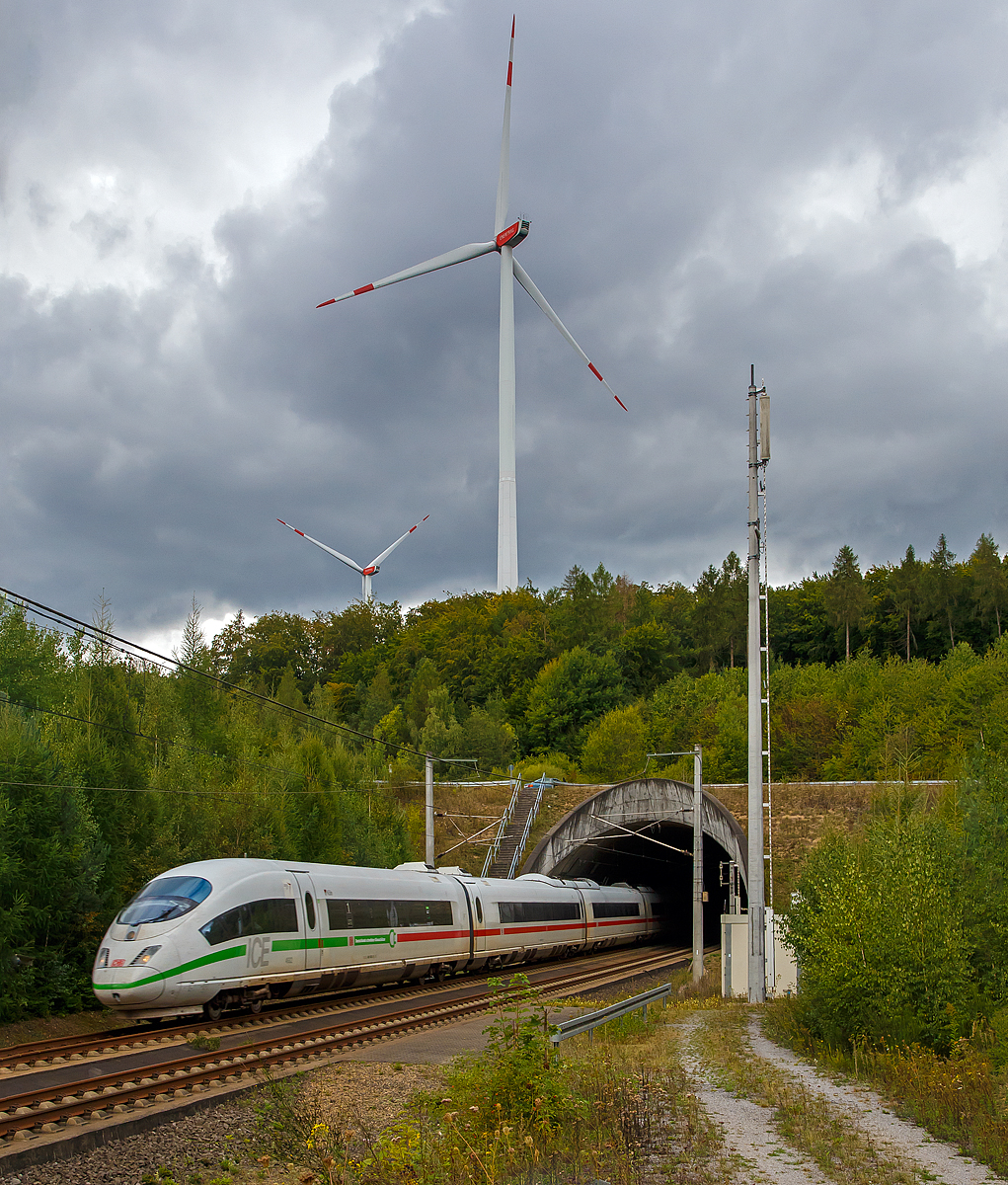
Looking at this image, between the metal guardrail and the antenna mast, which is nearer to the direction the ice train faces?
the metal guardrail

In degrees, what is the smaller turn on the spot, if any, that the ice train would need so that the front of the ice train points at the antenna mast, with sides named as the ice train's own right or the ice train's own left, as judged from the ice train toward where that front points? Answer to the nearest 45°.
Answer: approximately 135° to the ice train's own left

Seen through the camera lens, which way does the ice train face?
facing the viewer and to the left of the viewer

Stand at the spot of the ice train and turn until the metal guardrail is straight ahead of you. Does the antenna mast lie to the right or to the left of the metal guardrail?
left

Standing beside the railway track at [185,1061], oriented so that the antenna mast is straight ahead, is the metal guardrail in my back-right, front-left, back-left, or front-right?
front-right
